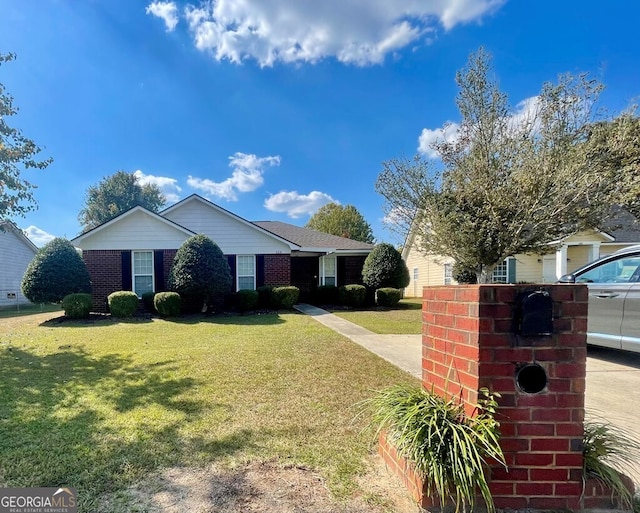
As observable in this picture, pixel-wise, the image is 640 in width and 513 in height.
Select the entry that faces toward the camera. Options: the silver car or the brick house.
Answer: the brick house

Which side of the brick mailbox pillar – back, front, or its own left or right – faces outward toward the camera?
front

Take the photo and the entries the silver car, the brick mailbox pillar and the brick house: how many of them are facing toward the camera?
2

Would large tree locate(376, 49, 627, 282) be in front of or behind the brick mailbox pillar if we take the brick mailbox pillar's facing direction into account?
behind

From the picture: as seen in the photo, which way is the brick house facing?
toward the camera

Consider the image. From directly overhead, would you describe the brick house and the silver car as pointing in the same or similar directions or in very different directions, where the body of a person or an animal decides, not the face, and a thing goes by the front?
very different directions

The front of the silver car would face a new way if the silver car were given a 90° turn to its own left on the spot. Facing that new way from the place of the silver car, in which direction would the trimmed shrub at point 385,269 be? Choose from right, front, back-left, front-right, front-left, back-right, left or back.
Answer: right

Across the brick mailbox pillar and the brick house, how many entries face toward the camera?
2
